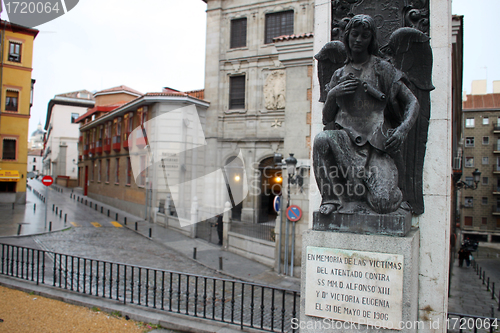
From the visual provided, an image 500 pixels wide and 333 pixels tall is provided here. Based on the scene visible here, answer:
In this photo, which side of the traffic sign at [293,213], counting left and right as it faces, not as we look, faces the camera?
front

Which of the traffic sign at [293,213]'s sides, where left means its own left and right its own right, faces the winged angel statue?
front

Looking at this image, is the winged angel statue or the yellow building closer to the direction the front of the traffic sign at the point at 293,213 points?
the winged angel statue

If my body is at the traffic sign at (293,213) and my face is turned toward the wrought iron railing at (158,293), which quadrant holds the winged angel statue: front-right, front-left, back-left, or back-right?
front-left

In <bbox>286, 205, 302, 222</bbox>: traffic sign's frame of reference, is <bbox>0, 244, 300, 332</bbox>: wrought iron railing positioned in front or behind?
in front
